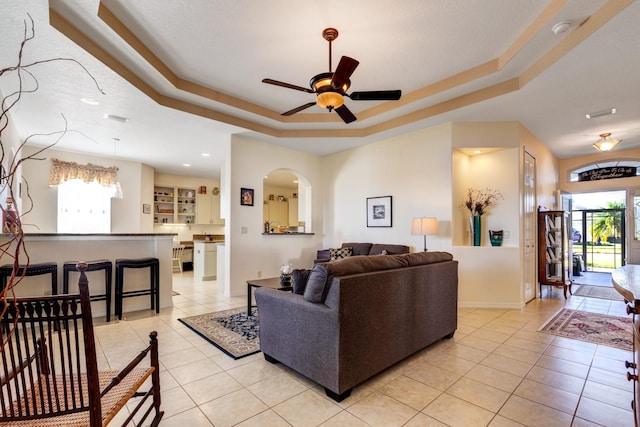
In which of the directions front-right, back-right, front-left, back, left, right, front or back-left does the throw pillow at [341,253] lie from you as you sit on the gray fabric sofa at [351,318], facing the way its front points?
front-right

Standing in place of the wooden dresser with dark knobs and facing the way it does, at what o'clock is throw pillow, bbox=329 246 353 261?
The throw pillow is roughly at 1 o'clock from the wooden dresser with dark knobs.

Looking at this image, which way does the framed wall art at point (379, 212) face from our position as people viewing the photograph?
facing the viewer and to the left of the viewer

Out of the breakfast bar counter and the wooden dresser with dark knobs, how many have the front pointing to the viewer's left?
1

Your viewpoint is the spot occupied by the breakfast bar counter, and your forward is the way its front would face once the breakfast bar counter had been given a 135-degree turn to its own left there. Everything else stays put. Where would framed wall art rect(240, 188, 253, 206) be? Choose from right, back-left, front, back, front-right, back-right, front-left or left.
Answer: front-right

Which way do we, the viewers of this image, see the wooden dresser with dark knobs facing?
facing to the left of the viewer

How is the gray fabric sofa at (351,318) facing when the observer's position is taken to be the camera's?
facing away from the viewer and to the left of the viewer

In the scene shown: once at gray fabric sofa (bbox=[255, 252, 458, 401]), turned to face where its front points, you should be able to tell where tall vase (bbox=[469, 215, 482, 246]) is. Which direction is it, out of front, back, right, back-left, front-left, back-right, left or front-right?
right

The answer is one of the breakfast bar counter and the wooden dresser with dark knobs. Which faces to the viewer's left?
the wooden dresser with dark knobs

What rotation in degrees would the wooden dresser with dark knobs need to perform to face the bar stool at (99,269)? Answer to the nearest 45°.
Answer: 0° — it already faces it

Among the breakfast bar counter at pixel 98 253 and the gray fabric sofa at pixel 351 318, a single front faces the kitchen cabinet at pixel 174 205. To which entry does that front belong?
the gray fabric sofa

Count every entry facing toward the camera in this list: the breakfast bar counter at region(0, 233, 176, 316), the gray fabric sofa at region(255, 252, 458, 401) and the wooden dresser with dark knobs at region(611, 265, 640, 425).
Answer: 1

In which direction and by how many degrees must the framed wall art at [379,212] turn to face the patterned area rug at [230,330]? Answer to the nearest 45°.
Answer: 0° — it already faces it

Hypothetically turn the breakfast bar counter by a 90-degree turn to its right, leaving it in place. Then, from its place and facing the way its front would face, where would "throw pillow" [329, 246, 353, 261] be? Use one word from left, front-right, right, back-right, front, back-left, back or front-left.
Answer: back

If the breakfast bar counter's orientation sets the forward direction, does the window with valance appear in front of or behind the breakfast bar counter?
behind

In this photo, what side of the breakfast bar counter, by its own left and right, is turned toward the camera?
front

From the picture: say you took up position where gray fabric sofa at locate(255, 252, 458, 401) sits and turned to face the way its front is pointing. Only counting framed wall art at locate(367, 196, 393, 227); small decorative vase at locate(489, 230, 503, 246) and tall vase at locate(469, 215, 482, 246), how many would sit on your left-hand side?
0

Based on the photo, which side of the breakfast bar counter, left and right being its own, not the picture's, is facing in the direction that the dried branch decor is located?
front
